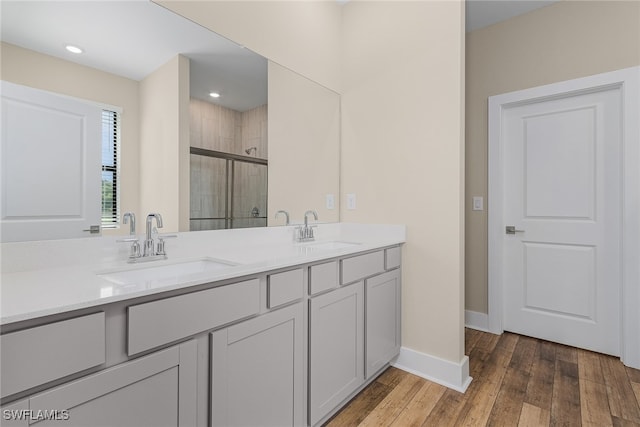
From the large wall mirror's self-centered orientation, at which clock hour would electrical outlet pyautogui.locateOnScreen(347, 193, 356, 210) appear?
The electrical outlet is roughly at 10 o'clock from the large wall mirror.

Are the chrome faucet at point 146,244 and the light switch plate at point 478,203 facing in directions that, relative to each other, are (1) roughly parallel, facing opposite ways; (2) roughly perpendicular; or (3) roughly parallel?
roughly perpendicular

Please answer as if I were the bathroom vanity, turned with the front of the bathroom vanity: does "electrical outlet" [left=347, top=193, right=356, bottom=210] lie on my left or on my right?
on my left

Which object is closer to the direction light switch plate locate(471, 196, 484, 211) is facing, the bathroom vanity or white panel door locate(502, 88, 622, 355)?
the bathroom vanity

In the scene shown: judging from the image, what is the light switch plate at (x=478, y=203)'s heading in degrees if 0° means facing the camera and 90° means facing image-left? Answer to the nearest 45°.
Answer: approximately 0°

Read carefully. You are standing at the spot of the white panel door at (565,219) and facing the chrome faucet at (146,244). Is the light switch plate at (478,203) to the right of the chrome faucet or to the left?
right

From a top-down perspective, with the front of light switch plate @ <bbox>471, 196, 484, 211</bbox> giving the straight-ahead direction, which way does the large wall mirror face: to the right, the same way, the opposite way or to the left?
to the left
